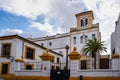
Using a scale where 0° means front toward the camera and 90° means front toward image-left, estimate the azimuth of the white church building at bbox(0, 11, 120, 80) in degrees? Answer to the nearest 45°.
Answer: approximately 0°
